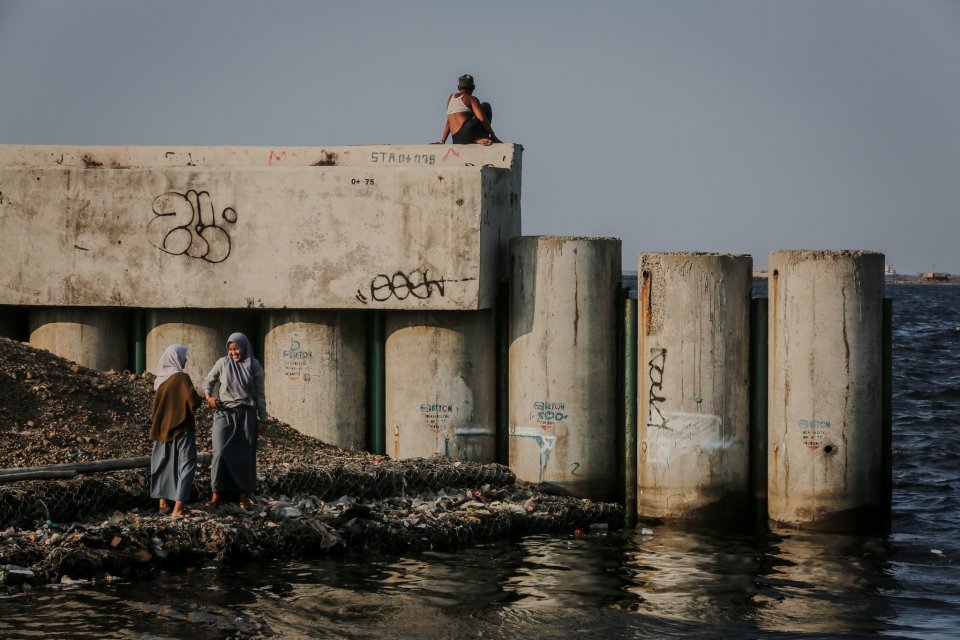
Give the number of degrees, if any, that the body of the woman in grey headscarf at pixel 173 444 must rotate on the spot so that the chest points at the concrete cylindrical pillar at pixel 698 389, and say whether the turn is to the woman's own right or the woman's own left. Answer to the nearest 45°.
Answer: approximately 45° to the woman's own right

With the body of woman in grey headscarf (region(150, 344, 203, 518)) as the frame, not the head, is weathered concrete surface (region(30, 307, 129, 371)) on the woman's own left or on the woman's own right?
on the woman's own left

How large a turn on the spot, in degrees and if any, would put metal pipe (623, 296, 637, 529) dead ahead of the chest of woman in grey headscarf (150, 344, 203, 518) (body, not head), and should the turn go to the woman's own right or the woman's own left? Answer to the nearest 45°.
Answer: approximately 45° to the woman's own right

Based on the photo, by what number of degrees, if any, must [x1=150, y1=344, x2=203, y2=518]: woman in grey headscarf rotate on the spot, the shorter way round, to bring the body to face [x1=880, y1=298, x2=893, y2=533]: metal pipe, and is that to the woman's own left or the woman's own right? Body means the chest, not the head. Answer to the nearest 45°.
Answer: approximately 45° to the woman's own right

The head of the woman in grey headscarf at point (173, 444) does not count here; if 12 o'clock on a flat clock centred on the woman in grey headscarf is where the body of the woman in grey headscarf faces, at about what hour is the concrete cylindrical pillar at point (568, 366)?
The concrete cylindrical pillar is roughly at 1 o'clock from the woman in grey headscarf.

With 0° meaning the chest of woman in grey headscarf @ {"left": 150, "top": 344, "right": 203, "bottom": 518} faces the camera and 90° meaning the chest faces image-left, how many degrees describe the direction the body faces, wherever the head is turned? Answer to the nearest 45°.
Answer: approximately 225°

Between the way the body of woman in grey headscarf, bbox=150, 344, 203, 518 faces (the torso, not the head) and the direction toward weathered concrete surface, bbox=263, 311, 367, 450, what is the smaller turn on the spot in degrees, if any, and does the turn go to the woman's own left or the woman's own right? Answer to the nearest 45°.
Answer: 0° — they already face it

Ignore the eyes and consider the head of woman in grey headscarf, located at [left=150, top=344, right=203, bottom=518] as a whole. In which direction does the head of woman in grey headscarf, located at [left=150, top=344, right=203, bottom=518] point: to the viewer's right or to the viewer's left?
to the viewer's right
